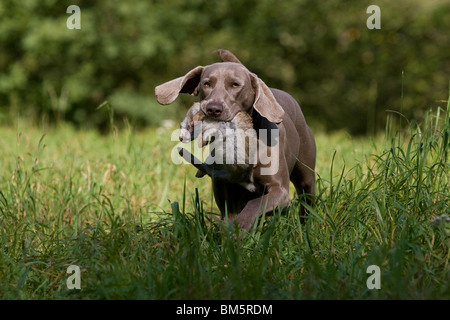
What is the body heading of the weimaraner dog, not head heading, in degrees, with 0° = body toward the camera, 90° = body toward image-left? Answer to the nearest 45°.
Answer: approximately 45°
